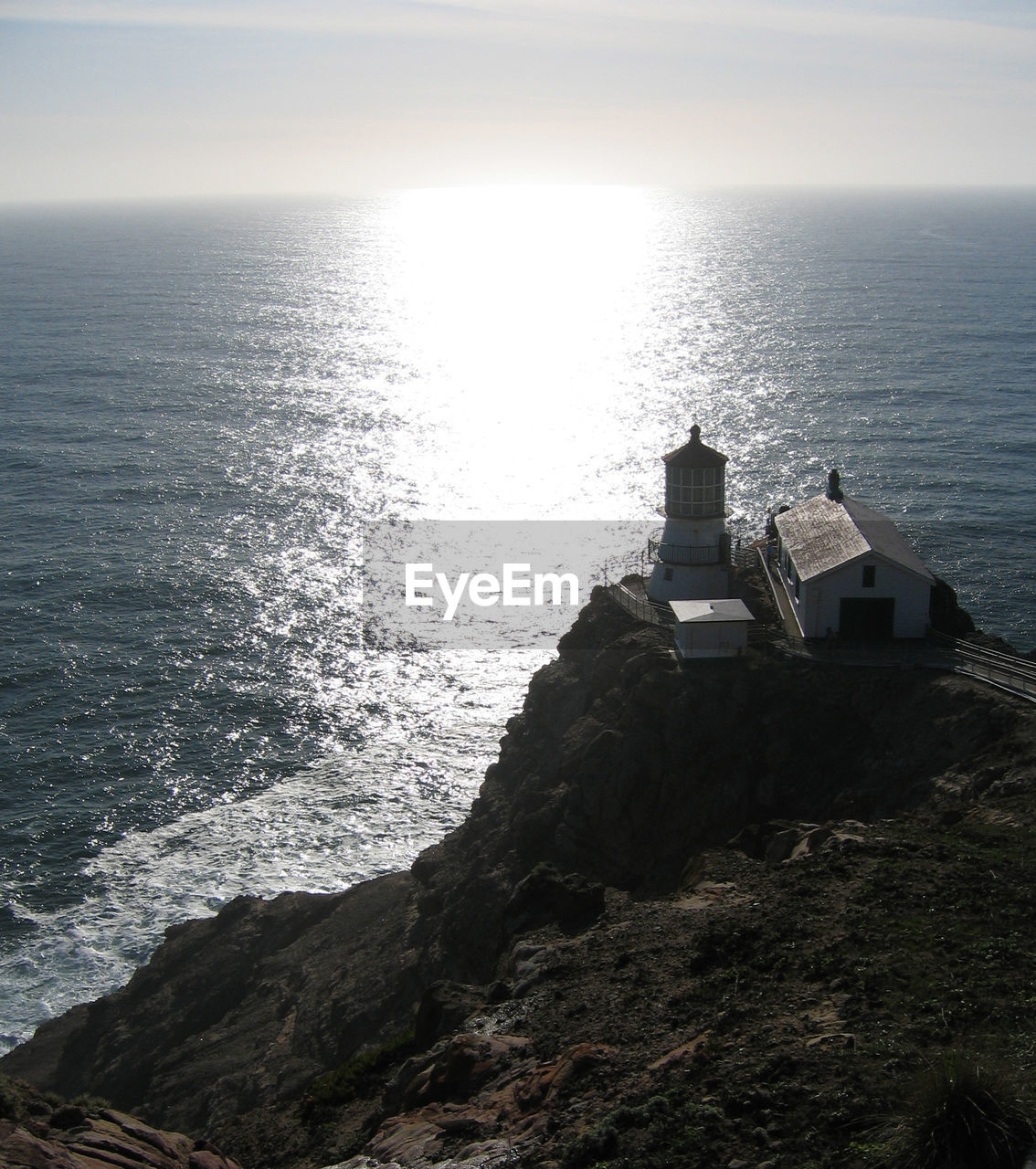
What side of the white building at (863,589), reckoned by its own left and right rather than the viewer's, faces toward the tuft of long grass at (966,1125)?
front

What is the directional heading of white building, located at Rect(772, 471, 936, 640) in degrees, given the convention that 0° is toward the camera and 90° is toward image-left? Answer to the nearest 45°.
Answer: approximately 0°

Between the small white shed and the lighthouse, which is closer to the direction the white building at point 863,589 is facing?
the small white shed

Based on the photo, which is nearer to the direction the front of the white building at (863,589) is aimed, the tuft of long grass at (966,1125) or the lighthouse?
the tuft of long grass

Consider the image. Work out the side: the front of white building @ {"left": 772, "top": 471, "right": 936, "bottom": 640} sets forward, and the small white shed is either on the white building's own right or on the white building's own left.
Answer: on the white building's own right

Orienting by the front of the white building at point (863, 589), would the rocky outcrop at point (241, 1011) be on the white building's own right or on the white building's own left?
on the white building's own right

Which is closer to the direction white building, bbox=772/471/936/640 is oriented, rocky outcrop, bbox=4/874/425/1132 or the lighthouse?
the rocky outcrop
